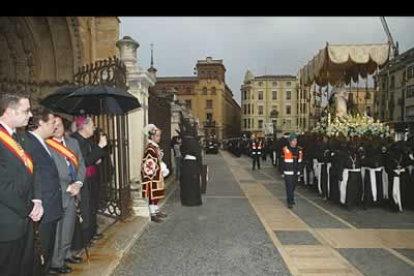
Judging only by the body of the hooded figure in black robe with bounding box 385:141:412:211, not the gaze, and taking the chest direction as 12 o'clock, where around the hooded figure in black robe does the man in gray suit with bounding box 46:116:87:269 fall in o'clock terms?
The man in gray suit is roughly at 1 o'clock from the hooded figure in black robe.

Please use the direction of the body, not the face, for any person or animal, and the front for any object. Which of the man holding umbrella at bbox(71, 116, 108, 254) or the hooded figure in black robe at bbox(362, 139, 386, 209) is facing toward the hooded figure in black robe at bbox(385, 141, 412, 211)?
the man holding umbrella

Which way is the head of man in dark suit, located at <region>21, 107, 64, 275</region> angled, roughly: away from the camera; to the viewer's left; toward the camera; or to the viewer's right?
to the viewer's right

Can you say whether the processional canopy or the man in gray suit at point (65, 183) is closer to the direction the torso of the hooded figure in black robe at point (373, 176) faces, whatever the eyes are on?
the man in gray suit

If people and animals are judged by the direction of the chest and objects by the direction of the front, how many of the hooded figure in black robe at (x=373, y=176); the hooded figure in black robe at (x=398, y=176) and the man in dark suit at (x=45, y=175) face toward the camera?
2

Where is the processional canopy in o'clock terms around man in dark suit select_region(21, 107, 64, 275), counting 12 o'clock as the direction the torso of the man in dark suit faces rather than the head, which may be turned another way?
The processional canopy is roughly at 11 o'clock from the man in dark suit.

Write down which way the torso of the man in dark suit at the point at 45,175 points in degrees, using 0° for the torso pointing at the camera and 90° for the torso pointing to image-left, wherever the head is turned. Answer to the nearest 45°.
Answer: approximately 270°

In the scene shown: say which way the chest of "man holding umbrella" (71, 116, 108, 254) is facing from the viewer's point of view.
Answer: to the viewer's right

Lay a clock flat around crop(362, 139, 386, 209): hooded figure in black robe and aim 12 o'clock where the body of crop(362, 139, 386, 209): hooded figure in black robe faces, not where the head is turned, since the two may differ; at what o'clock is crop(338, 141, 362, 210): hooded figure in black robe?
crop(338, 141, 362, 210): hooded figure in black robe is roughly at 2 o'clock from crop(362, 139, 386, 209): hooded figure in black robe.

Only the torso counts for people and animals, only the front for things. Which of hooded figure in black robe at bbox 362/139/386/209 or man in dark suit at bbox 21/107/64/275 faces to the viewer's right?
the man in dark suit

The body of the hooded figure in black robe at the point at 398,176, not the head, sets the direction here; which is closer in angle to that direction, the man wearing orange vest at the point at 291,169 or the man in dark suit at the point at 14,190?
the man in dark suit

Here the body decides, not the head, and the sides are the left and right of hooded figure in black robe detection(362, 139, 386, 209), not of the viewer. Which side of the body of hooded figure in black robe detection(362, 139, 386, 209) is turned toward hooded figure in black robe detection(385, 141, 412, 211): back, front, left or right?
left
